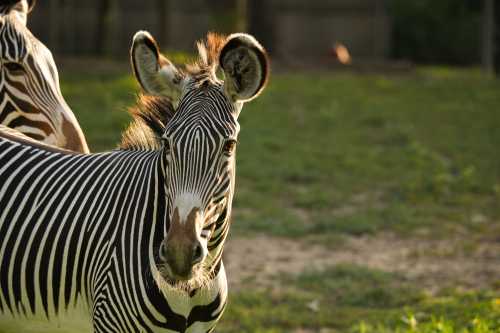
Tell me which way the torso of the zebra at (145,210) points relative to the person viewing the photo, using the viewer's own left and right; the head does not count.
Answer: facing the viewer and to the right of the viewer

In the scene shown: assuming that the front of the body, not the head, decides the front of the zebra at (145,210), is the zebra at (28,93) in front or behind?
behind
